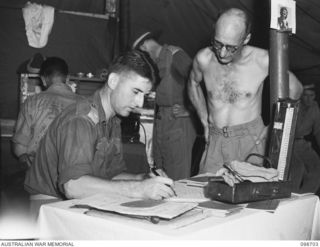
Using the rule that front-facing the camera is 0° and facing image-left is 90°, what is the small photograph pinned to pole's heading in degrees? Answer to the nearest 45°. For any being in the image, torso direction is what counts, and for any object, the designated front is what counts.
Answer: approximately 0°

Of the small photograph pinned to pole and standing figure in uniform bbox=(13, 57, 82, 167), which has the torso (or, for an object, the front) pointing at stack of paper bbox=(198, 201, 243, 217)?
the small photograph pinned to pole

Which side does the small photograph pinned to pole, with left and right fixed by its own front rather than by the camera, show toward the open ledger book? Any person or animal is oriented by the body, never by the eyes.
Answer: front

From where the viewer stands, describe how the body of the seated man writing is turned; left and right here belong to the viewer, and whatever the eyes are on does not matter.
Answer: facing to the right of the viewer

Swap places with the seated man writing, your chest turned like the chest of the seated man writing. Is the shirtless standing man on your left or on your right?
on your left

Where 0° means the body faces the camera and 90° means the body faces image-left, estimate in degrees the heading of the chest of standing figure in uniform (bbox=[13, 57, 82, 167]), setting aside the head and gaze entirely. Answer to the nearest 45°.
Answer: approximately 180°

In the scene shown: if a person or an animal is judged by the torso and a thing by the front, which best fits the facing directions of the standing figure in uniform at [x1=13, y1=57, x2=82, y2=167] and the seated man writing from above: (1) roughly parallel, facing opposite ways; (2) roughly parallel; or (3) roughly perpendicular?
roughly perpendicular

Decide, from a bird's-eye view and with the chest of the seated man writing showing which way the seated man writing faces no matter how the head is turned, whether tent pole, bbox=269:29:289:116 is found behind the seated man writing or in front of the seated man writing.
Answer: in front

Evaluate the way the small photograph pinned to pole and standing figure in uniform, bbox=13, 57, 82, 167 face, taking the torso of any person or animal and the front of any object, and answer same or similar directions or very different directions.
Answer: very different directions

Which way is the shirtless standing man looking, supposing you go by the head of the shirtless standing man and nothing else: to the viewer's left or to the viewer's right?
to the viewer's left

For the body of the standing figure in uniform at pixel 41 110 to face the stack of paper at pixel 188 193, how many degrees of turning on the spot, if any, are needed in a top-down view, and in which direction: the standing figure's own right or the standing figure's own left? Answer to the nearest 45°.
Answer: approximately 180°
